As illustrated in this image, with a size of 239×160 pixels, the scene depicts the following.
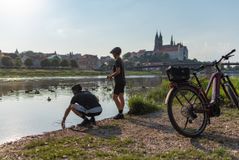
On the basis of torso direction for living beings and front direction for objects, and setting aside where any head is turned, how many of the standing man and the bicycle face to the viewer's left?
1

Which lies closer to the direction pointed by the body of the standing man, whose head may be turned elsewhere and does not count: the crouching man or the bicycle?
the crouching man

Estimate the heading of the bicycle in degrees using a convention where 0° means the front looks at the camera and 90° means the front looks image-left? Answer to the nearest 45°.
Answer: approximately 225°

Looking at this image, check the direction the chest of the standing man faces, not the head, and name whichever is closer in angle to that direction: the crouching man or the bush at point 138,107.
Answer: the crouching man

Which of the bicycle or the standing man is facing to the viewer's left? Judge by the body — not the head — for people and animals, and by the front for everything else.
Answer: the standing man

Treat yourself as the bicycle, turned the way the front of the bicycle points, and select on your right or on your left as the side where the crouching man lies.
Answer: on your left

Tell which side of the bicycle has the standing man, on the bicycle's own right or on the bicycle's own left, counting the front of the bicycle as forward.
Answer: on the bicycle's own left

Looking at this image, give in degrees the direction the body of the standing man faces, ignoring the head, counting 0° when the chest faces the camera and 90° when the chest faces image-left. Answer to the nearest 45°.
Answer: approximately 90°
